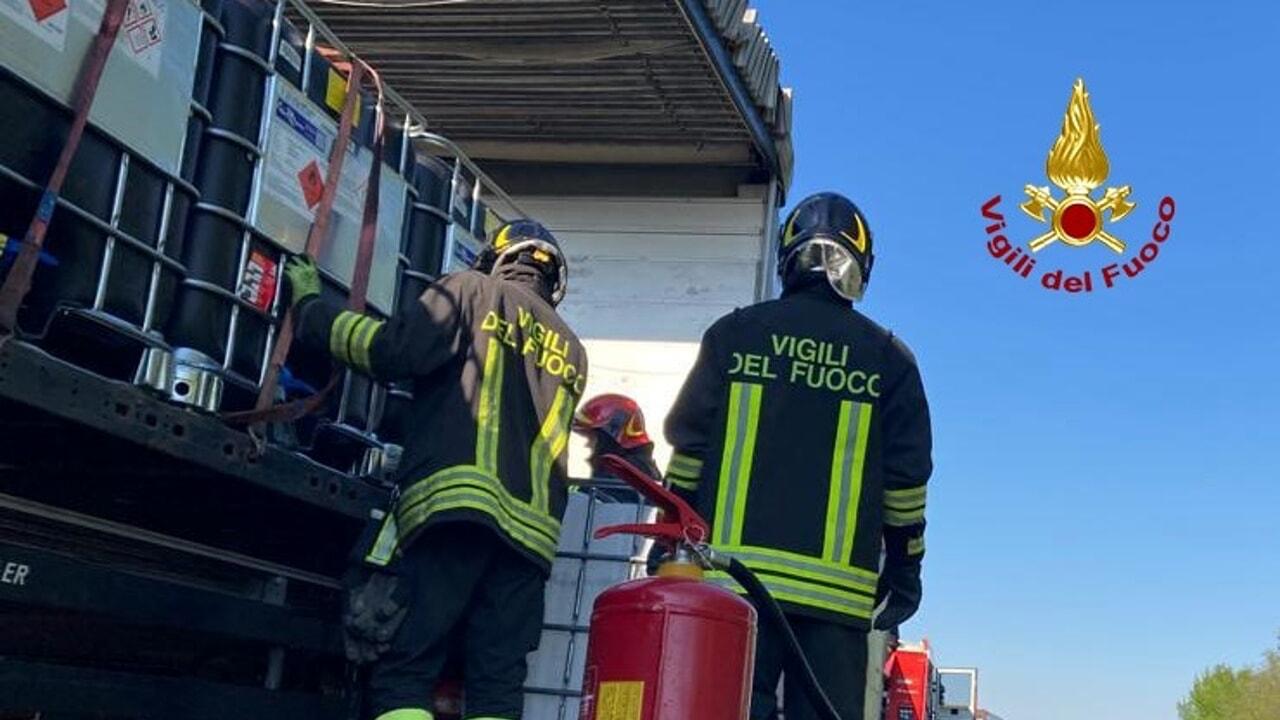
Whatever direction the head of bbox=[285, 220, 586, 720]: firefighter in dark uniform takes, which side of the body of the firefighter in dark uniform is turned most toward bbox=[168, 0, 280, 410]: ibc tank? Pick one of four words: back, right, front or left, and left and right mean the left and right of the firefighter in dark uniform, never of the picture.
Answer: left

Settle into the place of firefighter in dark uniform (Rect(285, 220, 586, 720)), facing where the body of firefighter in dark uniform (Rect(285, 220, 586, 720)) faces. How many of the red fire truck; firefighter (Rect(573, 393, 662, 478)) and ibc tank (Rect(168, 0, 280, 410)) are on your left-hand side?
1

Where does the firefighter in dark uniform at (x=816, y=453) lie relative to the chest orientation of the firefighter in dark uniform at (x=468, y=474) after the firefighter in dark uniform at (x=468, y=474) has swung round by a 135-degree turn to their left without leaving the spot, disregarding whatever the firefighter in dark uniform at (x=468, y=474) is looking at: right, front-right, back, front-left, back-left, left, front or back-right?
left

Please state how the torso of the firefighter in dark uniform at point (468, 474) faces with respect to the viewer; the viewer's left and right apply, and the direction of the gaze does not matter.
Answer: facing away from the viewer and to the left of the viewer

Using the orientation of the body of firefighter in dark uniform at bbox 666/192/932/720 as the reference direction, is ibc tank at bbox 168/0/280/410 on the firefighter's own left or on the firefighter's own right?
on the firefighter's own left

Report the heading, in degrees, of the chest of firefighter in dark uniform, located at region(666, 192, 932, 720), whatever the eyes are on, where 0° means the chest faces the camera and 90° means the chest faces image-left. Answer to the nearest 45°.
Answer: approximately 180°
